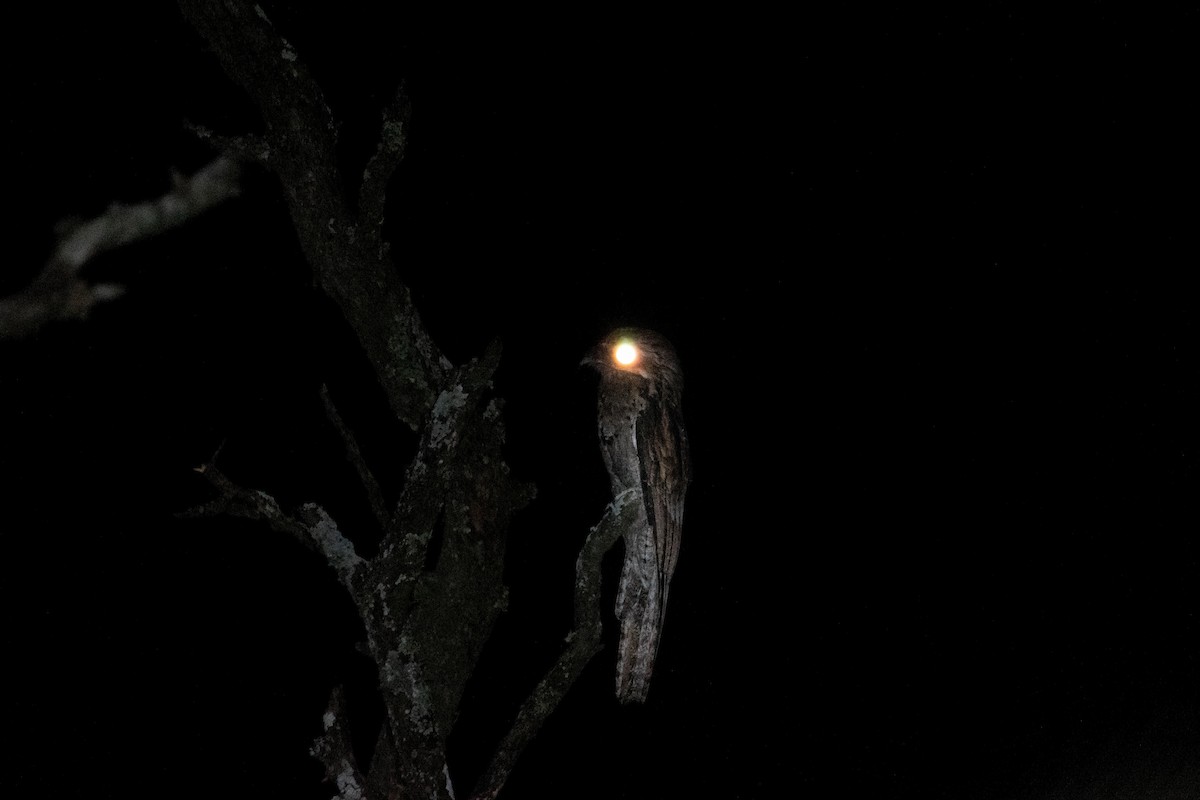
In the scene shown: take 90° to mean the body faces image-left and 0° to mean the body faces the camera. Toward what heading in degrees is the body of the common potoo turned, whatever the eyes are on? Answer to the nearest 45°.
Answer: approximately 90°
